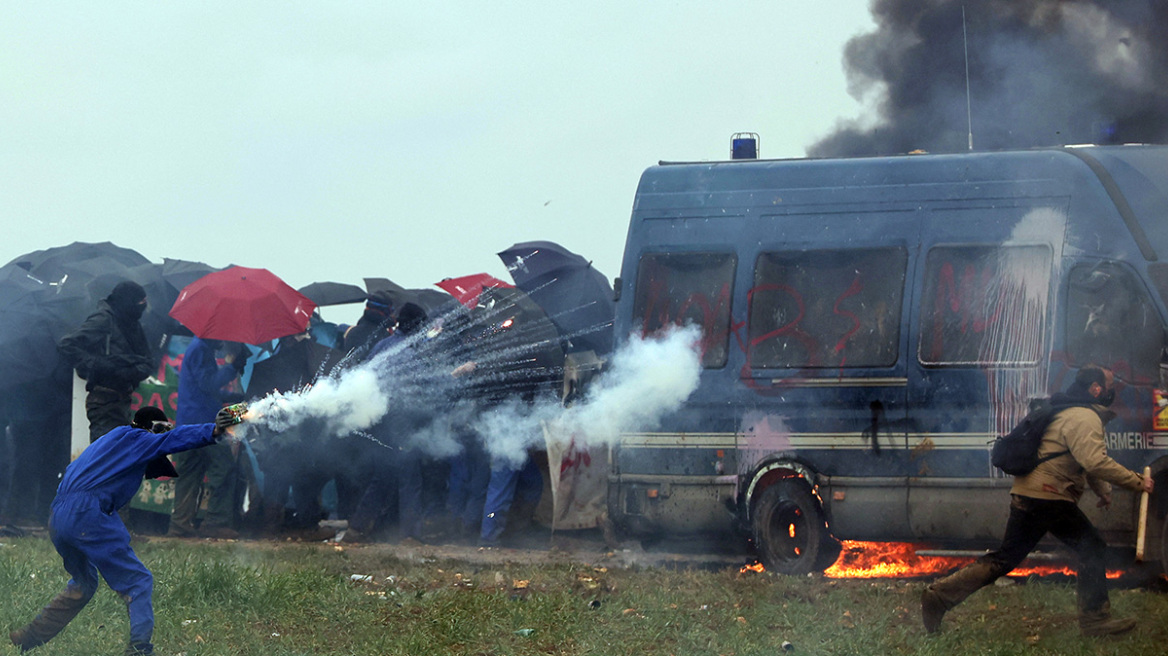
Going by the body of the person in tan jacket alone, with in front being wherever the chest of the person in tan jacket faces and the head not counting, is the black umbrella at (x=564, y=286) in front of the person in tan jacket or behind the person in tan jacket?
behind

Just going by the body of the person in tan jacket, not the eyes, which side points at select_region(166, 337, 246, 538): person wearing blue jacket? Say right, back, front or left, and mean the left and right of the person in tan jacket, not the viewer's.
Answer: back

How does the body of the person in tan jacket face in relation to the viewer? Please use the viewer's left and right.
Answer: facing to the right of the viewer

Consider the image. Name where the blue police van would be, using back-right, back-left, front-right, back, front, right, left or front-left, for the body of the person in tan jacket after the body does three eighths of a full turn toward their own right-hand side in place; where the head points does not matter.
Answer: right

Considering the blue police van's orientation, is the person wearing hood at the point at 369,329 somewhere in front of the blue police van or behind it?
behind

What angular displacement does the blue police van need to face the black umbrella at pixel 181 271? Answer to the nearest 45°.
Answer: approximately 180°

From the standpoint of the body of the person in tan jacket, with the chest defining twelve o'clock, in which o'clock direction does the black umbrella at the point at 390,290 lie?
The black umbrella is roughly at 7 o'clock from the person in tan jacket.

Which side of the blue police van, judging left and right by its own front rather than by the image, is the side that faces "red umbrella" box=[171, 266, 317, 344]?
back

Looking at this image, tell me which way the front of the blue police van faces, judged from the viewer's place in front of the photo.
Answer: facing to the right of the viewer

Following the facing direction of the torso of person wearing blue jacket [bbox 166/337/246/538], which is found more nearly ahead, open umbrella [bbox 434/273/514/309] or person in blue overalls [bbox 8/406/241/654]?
the open umbrella
